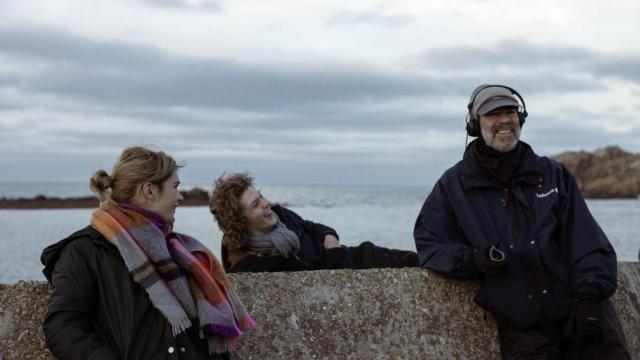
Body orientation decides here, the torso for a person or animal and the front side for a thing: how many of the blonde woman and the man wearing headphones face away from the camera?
0

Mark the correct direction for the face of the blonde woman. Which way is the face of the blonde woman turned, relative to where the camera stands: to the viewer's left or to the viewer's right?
to the viewer's right

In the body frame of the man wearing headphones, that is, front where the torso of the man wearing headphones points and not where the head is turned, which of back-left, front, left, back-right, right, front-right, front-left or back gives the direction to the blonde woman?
front-right

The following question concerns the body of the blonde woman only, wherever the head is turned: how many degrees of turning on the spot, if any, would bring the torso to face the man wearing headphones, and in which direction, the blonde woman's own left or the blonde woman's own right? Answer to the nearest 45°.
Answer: approximately 45° to the blonde woman's own left

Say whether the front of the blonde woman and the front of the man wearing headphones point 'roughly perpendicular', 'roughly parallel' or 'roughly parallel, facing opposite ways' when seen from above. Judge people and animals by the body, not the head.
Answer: roughly perpendicular

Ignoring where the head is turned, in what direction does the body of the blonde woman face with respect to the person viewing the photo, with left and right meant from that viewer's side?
facing the viewer and to the right of the viewer

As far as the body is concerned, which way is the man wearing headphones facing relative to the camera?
toward the camera
